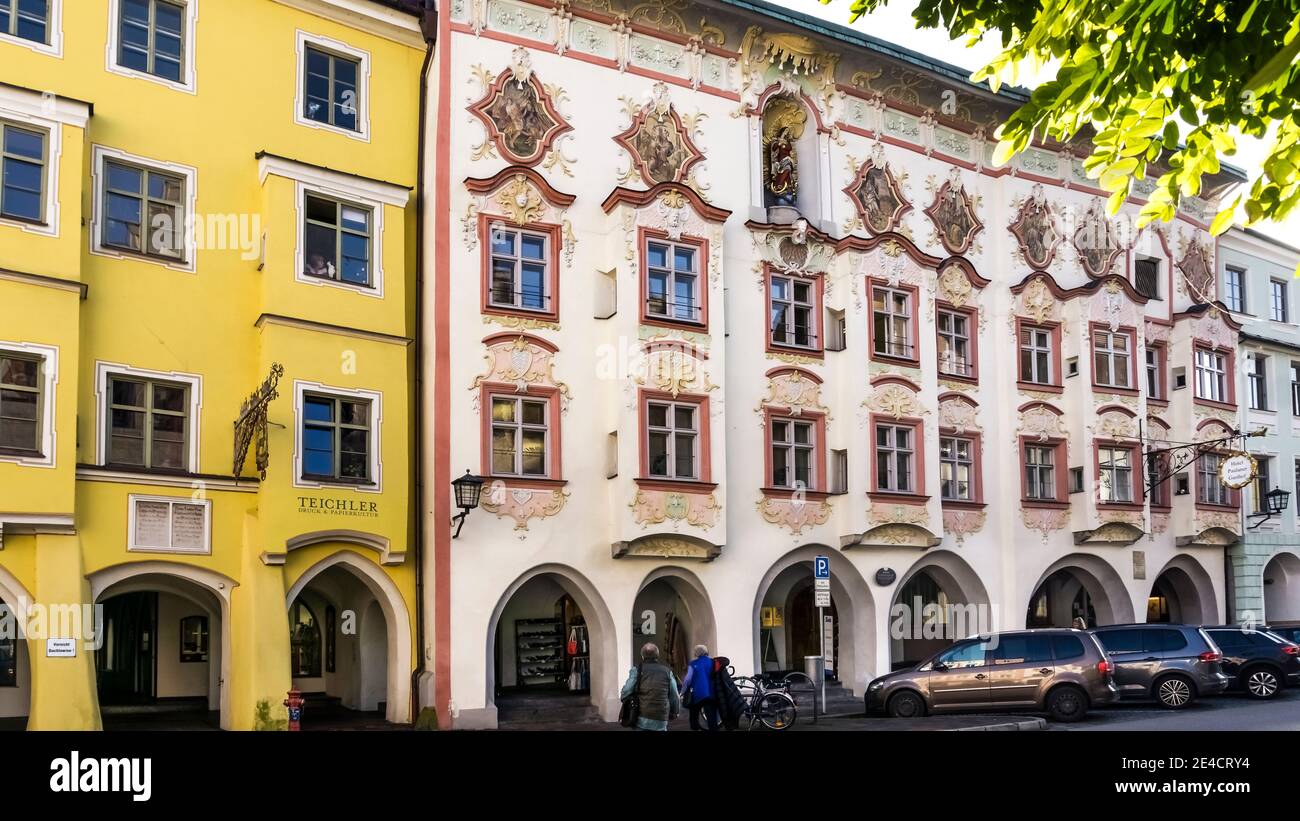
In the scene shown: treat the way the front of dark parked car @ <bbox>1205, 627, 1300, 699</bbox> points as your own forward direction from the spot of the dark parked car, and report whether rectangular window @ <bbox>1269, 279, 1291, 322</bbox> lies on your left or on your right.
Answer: on your right

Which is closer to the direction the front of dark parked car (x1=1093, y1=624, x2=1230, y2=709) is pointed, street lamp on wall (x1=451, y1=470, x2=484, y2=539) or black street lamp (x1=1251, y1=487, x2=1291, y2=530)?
the street lamp on wall

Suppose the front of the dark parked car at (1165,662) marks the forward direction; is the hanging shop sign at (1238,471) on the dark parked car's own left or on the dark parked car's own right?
on the dark parked car's own right

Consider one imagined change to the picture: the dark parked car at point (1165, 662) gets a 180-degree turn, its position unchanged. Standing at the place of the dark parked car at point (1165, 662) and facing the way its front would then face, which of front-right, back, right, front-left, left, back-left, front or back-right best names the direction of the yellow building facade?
back-right

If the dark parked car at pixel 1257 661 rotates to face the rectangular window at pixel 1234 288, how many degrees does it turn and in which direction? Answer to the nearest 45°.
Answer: approximately 90° to its right

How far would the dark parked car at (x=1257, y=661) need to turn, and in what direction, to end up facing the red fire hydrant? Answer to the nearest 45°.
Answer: approximately 45° to its left

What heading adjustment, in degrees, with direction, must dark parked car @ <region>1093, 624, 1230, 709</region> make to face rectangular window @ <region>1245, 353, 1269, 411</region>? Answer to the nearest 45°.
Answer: approximately 90° to its right

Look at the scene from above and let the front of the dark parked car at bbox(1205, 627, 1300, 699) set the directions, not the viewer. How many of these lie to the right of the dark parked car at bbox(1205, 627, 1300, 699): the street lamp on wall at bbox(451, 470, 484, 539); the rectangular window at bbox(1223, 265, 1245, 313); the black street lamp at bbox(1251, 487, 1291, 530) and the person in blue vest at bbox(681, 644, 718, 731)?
2

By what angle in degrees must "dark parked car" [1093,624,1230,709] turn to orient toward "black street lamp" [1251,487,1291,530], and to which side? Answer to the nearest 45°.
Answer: approximately 90° to its right

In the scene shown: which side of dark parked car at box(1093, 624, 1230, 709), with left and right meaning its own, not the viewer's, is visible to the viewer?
left

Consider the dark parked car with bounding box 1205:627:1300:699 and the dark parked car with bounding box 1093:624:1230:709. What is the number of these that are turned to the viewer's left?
2

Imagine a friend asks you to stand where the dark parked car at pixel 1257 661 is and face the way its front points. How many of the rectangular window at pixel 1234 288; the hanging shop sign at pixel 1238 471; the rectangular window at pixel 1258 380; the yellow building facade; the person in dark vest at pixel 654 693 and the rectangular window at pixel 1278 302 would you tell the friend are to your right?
4

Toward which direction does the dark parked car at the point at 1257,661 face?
to the viewer's left

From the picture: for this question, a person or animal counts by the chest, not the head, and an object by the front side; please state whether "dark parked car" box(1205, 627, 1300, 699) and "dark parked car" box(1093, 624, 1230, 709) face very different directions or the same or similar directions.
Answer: same or similar directions

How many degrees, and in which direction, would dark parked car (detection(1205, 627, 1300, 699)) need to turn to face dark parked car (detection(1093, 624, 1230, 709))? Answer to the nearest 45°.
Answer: approximately 45° to its left

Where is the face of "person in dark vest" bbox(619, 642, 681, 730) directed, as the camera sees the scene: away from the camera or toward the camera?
away from the camera
